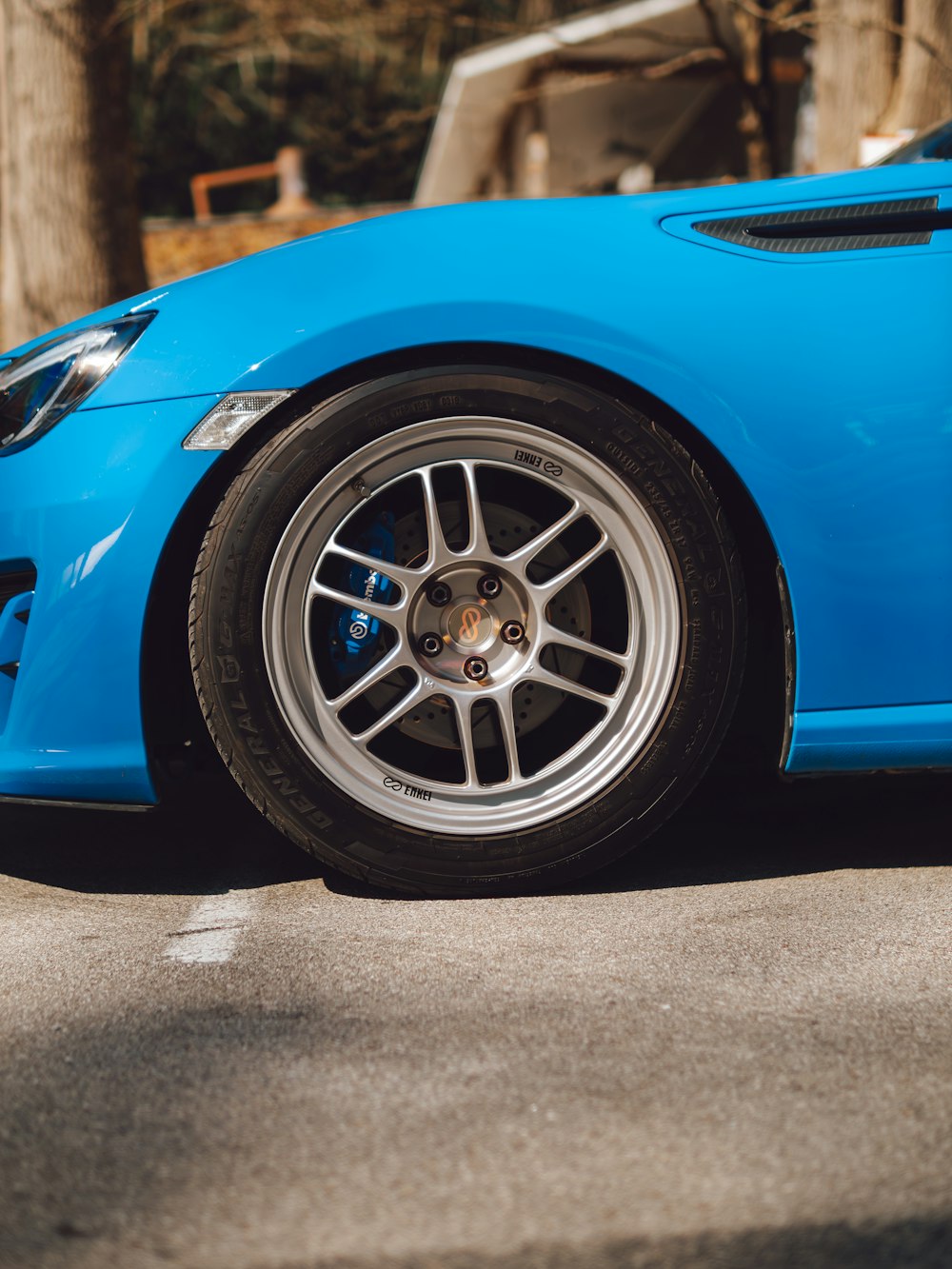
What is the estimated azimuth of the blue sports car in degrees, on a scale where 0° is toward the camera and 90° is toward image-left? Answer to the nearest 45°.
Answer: approximately 90°

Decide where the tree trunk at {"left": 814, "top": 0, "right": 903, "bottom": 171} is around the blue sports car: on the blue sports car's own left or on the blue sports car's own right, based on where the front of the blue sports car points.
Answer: on the blue sports car's own right

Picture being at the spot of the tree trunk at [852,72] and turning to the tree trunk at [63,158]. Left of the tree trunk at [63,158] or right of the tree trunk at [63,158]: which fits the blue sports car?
left

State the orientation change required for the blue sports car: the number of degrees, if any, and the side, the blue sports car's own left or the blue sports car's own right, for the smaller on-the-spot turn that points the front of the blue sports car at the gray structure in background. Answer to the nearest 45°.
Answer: approximately 90° to the blue sports car's own right

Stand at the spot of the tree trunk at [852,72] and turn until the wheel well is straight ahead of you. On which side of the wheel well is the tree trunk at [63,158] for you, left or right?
right

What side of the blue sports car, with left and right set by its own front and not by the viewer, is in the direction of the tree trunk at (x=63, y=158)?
right

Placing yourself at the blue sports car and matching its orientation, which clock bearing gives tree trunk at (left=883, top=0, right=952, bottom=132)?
The tree trunk is roughly at 4 o'clock from the blue sports car.
